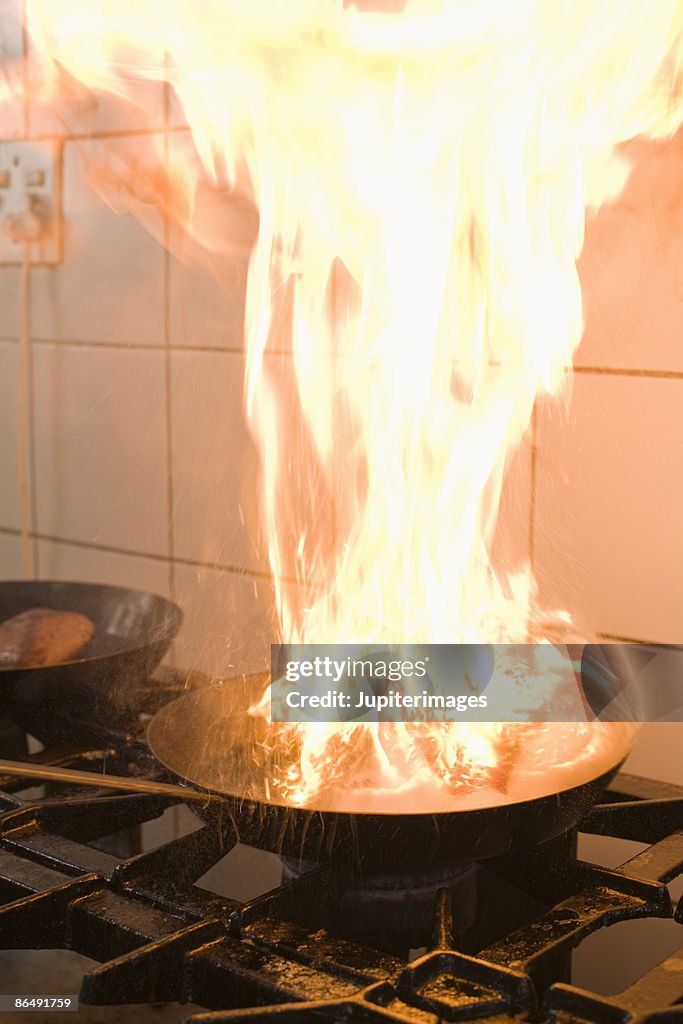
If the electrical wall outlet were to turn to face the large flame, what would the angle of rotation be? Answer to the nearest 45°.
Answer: approximately 45° to its left

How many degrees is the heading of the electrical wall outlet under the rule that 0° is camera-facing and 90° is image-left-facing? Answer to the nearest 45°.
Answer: approximately 0°
